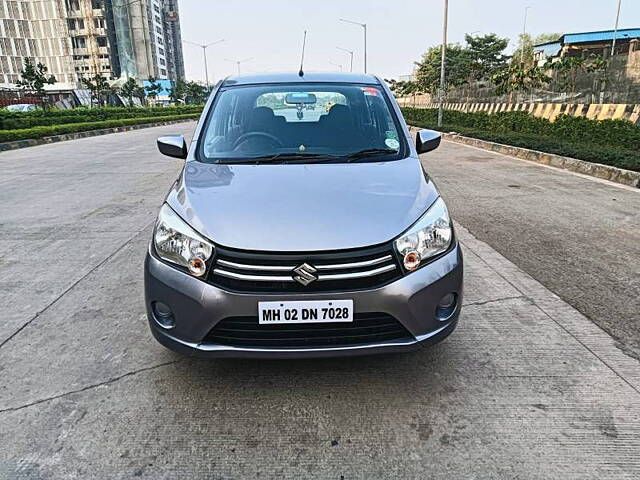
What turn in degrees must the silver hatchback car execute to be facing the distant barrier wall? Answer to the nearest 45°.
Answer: approximately 135° to its left

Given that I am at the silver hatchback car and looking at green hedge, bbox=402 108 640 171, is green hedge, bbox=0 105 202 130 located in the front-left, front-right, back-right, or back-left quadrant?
front-left

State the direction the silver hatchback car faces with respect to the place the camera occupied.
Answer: facing the viewer

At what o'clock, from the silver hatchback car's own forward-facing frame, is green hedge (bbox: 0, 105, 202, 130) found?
The green hedge is roughly at 5 o'clock from the silver hatchback car.

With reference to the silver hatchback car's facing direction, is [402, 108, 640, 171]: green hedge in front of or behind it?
behind

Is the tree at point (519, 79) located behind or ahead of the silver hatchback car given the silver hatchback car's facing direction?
behind
